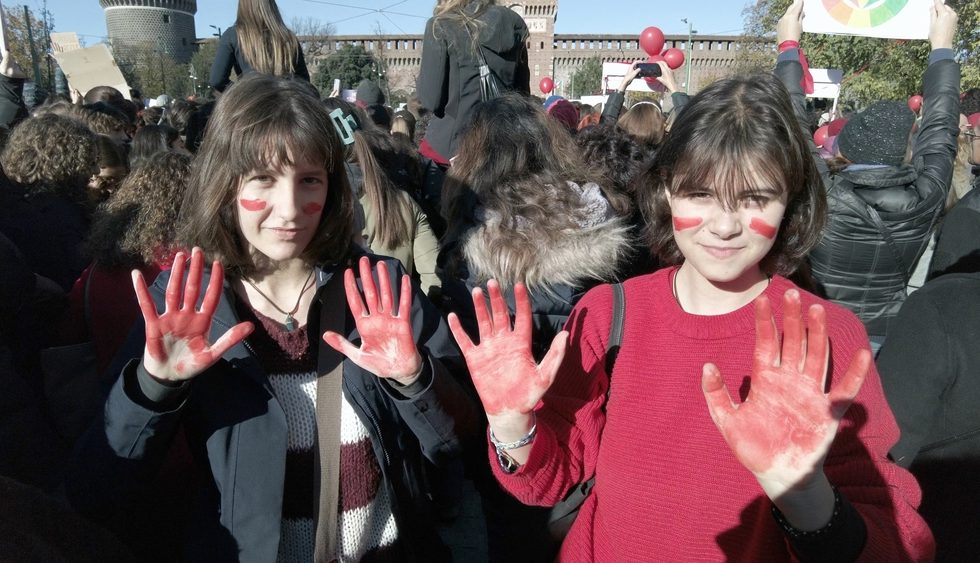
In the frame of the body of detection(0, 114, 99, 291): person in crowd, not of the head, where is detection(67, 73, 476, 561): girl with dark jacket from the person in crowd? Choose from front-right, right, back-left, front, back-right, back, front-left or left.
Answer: back

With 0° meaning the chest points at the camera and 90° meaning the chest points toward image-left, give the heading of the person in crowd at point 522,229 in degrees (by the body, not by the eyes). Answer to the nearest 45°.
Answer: approximately 180°

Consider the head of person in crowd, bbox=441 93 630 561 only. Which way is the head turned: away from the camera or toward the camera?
away from the camera

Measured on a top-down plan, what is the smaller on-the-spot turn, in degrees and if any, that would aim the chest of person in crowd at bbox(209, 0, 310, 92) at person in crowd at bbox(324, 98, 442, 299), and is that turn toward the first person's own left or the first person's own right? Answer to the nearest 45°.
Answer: approximately 135° to the first person's own right

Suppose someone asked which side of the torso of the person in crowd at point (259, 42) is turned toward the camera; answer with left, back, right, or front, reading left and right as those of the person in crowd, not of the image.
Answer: back

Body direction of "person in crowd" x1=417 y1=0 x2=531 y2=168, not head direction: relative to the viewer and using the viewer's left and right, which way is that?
facing away from the viewer

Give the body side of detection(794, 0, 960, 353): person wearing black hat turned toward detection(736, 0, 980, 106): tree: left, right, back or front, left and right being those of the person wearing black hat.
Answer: front

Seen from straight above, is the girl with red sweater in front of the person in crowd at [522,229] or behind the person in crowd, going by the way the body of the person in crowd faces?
behind

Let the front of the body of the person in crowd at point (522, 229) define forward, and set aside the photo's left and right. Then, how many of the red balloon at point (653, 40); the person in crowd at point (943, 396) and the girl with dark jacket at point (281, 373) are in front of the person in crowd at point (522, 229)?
1

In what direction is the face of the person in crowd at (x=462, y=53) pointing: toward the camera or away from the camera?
away from the camera

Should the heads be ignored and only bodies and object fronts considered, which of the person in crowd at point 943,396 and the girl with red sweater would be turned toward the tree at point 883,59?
the person in crowd
